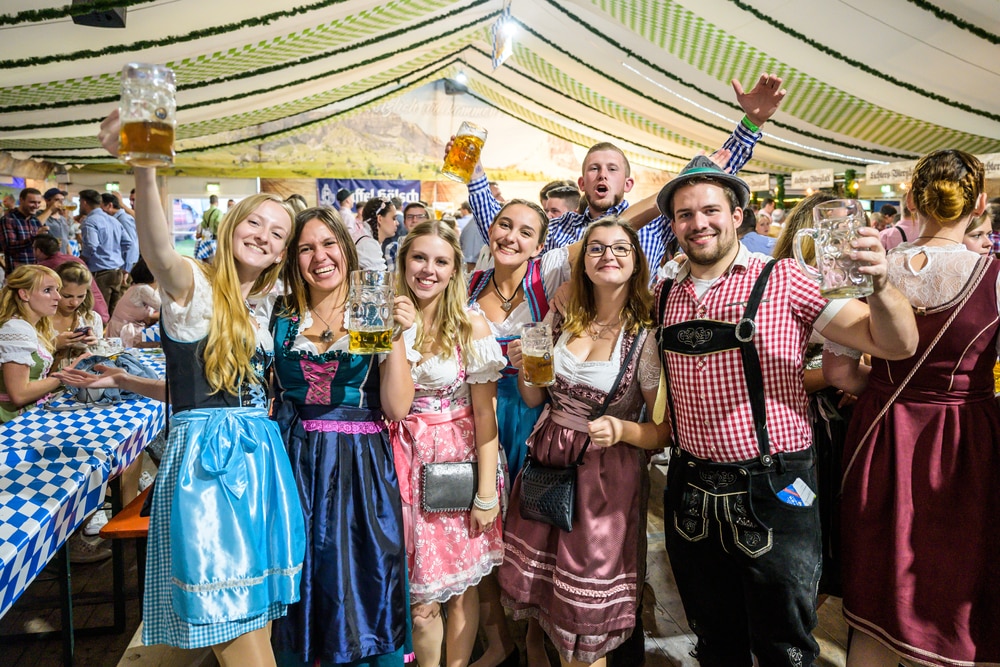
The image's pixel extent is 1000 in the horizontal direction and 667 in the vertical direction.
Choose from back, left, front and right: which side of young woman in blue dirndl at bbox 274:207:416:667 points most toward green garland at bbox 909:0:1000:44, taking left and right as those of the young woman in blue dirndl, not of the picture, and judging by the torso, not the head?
left

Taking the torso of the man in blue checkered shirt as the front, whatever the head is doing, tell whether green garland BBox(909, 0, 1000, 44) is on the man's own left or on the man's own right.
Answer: on the man's own left

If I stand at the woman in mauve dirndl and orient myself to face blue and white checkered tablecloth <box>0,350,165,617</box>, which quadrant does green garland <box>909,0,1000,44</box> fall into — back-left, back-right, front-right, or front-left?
back-right

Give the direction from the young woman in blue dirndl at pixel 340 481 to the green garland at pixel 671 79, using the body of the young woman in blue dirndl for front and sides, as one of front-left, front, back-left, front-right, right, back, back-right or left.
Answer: back-left

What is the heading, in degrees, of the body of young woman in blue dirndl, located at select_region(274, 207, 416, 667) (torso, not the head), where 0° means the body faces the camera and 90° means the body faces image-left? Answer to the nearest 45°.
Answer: approximately 0°

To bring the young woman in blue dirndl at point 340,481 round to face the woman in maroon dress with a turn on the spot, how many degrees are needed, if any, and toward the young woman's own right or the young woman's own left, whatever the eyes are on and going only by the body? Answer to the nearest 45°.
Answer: approximately 90° to the young woman's own left

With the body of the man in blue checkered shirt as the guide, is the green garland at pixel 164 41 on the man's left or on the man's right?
on the man's right

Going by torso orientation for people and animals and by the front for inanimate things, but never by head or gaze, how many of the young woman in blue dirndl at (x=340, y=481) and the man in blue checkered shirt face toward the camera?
2
